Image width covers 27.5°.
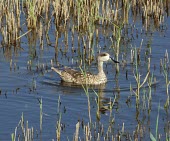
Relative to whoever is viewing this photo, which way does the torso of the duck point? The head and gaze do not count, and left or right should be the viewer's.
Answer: facing to the right of the viewer
